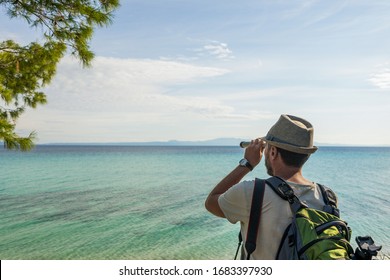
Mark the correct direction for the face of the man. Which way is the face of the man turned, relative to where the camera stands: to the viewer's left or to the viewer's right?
to the viewer's left

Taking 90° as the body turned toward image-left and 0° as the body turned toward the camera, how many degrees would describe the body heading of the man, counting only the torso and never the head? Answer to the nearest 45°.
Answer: approximately 135°
